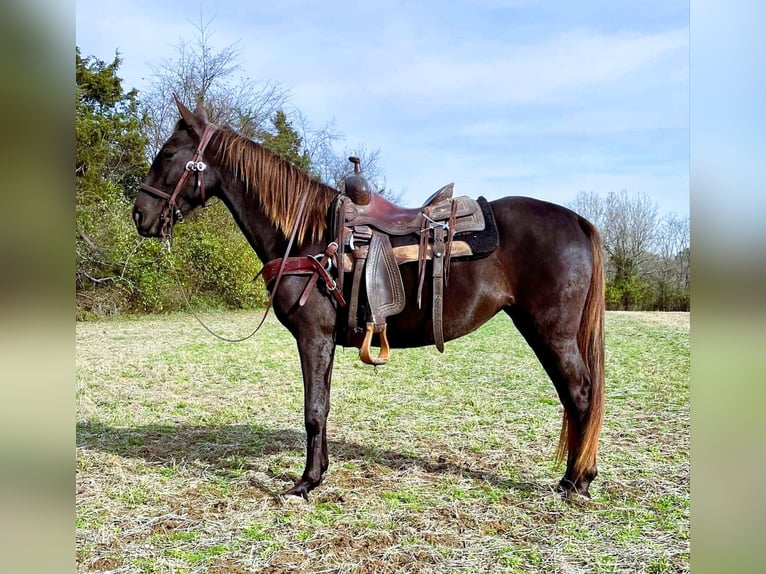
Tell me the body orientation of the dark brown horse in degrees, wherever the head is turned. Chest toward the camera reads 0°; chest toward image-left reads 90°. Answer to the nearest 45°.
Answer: approximately 90°

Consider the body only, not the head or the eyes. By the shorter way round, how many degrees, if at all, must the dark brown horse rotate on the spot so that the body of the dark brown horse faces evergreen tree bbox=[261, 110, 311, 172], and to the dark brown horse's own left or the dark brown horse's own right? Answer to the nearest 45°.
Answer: approximately 90° to the dark brown horse's own right

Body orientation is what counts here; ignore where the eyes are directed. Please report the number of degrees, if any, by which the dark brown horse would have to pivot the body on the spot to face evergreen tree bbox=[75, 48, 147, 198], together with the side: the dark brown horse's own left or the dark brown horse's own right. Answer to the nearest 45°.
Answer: approximately 45° to the dark brown horse's own right
